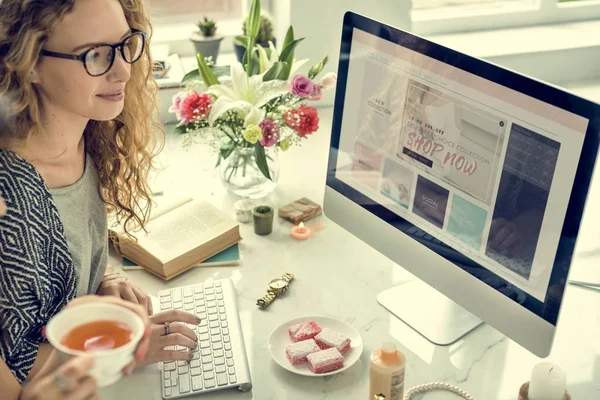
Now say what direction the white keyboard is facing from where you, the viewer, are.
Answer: facing to the left of the viewer

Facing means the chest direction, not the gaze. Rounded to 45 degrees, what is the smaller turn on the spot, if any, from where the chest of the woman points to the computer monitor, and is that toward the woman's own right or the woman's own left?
approximately 45° to the woman's own left

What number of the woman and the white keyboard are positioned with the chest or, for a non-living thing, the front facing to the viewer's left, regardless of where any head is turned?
1

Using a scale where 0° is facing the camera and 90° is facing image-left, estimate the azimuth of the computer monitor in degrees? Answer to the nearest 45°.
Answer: approximately 45°

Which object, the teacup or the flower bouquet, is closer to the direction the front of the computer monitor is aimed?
the teacup

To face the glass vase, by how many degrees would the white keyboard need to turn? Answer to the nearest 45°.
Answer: approximately 90° to its right

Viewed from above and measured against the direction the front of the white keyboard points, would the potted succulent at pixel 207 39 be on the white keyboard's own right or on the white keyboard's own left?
on the white keyboard's own right

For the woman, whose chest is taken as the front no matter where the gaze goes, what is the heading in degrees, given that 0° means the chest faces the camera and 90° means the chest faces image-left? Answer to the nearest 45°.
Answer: approximately 315°
